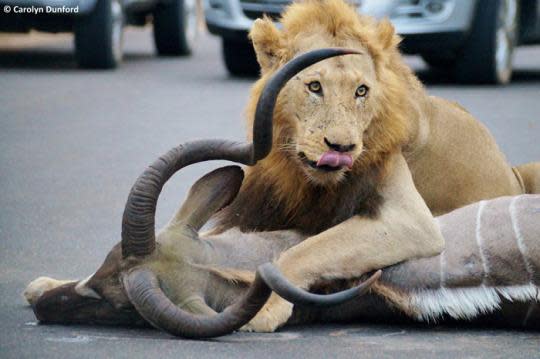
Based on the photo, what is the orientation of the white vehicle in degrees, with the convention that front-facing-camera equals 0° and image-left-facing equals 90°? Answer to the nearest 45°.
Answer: approximately 45°

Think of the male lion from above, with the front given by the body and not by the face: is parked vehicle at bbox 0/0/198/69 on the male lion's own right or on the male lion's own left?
on the male lion's own right

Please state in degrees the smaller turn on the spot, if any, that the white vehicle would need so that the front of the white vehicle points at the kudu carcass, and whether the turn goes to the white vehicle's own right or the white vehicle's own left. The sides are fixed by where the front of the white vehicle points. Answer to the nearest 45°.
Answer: approximately 45° to the white vehicle's own left

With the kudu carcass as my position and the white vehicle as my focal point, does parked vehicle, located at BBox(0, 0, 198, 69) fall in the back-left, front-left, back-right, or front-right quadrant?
front-left

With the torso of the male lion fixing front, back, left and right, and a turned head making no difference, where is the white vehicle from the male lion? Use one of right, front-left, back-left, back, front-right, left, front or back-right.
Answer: back-right

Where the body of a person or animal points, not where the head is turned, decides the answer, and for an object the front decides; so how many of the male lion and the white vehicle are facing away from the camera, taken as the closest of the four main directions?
0

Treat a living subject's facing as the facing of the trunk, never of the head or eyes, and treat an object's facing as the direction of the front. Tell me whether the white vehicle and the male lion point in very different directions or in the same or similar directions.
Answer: same or similar directions

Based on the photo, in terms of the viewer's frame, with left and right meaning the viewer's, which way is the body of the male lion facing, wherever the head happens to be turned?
facing the viewer and to the left of the viewer

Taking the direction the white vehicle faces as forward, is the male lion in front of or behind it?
in front
